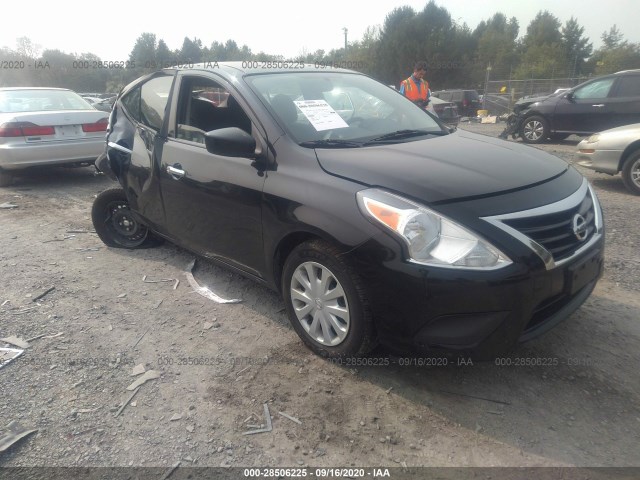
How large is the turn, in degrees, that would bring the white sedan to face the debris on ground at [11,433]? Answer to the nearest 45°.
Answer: approximately 135° to its left

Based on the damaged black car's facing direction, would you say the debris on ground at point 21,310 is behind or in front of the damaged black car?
behind

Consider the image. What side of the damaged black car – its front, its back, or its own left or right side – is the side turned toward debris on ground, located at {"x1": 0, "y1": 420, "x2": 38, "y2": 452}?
right

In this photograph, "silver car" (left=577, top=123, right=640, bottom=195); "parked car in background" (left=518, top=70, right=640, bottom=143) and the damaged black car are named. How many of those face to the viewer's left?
2

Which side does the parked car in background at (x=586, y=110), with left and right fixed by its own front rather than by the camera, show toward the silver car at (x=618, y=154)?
left

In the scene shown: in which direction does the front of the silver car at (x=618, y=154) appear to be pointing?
to the viewer's left

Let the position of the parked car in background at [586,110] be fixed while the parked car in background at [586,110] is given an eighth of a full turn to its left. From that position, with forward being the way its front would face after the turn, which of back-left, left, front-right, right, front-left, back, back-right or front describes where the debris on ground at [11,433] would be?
front-left

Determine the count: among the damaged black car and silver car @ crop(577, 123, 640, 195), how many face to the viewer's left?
1

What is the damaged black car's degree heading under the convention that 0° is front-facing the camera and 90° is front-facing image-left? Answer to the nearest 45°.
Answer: approximately 315°

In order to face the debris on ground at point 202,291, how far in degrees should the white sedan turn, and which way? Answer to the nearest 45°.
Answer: approximately 135° to its left

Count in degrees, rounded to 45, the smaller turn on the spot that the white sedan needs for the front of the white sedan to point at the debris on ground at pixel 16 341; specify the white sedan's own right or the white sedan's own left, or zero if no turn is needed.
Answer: approximately 135° to the white sedan's own left

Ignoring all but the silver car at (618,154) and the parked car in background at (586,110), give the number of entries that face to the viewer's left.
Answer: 2

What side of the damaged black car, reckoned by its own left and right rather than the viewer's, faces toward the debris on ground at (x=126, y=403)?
right

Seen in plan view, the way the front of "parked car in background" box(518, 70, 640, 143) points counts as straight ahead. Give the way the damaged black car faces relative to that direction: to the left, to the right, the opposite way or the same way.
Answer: the opposite way

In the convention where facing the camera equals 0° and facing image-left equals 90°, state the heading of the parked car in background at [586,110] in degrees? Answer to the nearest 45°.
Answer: approximately 90°

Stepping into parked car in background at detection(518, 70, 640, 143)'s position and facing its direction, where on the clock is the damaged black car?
The damaged black car is roughly at 9 o'clock from the parked car in background.
